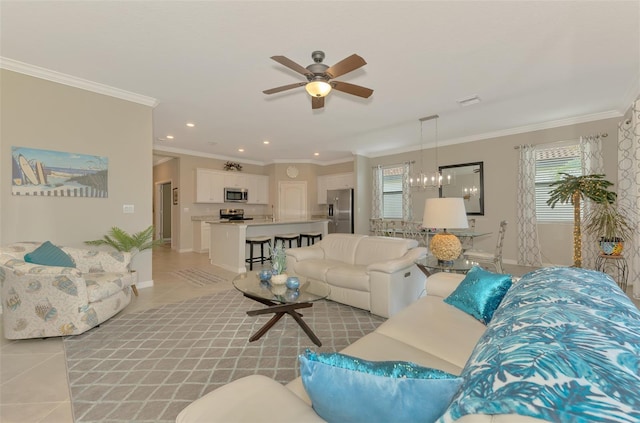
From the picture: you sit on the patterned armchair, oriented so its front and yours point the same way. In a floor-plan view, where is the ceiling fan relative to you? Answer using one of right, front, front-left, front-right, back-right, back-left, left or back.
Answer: front

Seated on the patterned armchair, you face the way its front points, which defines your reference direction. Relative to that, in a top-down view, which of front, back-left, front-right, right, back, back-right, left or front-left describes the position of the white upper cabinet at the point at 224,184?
left

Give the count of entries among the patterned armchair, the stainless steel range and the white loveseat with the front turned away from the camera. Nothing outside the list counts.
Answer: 0

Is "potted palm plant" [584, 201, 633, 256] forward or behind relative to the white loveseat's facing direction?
behind

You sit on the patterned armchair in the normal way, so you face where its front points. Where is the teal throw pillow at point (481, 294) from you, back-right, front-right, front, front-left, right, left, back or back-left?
front

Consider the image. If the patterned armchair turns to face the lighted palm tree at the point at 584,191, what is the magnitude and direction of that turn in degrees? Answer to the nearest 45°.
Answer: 0° — it already faces it

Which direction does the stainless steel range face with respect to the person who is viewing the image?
facing the viewer and to the right of the viewer

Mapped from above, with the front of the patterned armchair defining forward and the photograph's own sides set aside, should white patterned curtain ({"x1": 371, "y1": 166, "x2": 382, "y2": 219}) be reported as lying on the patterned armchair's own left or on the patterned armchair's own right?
on the patterned armchair's own left

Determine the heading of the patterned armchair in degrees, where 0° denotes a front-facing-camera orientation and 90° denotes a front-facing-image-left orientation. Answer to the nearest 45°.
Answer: approximately 315°

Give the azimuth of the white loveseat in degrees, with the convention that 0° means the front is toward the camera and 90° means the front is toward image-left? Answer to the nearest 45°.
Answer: approximately 45°

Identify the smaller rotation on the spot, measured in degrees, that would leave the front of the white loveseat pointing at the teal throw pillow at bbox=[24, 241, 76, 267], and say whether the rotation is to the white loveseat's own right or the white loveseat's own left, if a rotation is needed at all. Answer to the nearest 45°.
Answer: approximately 45° to the white loveseat's own right

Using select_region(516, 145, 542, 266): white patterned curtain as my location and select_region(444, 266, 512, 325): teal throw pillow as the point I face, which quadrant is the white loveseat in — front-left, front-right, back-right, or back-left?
front-right

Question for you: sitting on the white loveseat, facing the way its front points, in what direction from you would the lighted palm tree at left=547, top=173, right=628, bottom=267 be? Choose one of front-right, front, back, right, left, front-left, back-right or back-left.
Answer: back-left

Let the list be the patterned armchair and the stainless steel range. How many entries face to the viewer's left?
0

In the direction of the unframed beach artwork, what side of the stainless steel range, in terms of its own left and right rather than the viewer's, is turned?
right
